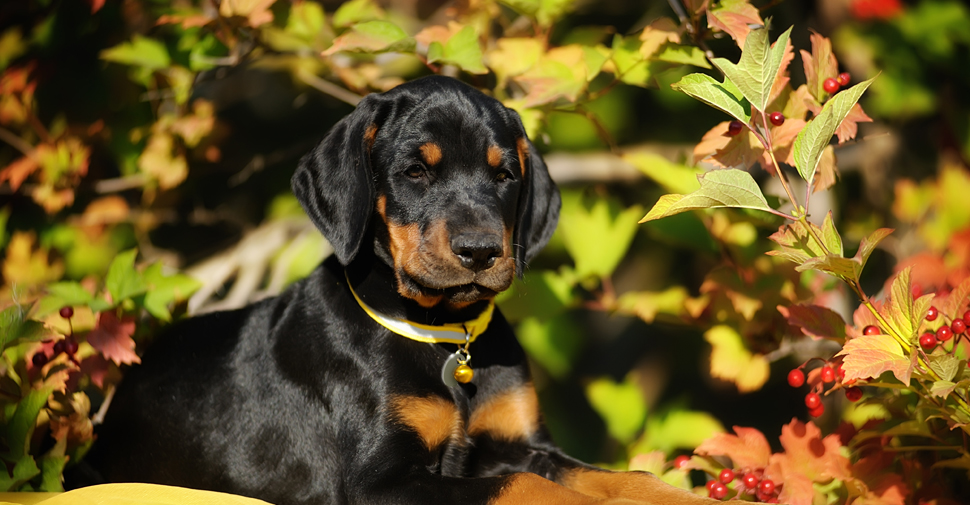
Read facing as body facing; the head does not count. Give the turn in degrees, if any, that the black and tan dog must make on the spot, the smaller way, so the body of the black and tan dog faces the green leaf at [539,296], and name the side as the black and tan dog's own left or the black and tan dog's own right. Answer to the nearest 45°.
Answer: approximately 90° to the black and tan dog's own left

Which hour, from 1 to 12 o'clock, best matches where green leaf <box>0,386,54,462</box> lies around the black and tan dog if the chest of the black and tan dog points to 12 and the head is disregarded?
The green leaf is roughly at 4 o'clock from the black and tan dog.

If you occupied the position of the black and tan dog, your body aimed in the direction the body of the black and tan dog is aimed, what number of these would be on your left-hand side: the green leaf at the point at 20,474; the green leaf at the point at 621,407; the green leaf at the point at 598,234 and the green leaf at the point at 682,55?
3

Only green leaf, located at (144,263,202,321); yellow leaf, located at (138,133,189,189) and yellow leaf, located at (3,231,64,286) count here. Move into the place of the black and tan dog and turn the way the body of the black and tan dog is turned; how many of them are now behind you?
3

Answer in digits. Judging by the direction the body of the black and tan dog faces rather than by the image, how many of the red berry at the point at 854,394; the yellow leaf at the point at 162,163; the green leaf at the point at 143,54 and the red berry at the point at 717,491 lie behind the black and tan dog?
2

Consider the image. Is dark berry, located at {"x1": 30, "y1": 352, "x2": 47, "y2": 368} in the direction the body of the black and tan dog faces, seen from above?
no

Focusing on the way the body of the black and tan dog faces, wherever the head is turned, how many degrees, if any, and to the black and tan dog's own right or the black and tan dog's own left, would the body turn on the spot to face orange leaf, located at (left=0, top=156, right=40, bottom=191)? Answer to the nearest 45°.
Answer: approximately 180°

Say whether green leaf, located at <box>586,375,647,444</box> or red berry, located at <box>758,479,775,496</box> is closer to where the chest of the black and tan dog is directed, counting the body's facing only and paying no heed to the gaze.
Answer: the red berry

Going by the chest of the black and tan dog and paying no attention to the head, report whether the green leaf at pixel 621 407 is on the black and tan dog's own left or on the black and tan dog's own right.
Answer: on the black and tan dog's own left

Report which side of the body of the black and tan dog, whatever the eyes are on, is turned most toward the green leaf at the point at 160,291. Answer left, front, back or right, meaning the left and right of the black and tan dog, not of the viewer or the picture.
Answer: back

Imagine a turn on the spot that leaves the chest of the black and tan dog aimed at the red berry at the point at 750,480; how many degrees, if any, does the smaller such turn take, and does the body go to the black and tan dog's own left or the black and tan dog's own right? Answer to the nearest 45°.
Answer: approximately 45° to the black and tan dog's own left

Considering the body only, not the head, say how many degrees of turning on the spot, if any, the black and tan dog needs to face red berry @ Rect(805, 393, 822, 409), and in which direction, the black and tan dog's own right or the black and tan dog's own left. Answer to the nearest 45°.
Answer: approximately 45° to the black and tan dog's own left

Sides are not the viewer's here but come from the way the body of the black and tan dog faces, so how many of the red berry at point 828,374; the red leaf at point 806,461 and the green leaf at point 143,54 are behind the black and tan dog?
1

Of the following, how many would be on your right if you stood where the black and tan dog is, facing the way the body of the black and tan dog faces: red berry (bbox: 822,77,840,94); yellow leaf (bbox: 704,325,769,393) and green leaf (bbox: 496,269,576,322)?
0

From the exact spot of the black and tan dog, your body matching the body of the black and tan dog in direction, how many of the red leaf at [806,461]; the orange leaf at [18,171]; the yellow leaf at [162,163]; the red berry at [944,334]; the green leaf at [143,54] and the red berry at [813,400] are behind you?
3

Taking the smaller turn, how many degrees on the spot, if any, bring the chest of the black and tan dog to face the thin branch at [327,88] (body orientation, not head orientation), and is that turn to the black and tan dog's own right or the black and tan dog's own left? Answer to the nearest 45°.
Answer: approximately 135° to the black and tan dog's own left

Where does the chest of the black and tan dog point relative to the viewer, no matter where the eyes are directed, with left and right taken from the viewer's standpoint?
facing the viewer and to the right of the viewer

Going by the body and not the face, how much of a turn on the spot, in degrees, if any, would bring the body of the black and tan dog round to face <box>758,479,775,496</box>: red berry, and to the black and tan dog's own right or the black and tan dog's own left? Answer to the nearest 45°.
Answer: approximately 45° to the black and tan dog's own left

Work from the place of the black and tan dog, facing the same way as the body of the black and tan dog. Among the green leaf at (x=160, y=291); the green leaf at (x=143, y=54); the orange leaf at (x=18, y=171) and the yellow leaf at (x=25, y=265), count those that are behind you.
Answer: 4
